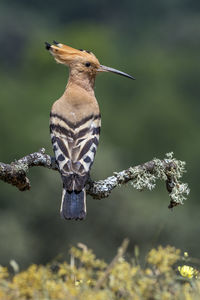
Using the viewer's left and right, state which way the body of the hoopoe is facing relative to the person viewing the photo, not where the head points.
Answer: facing away from the viewer
